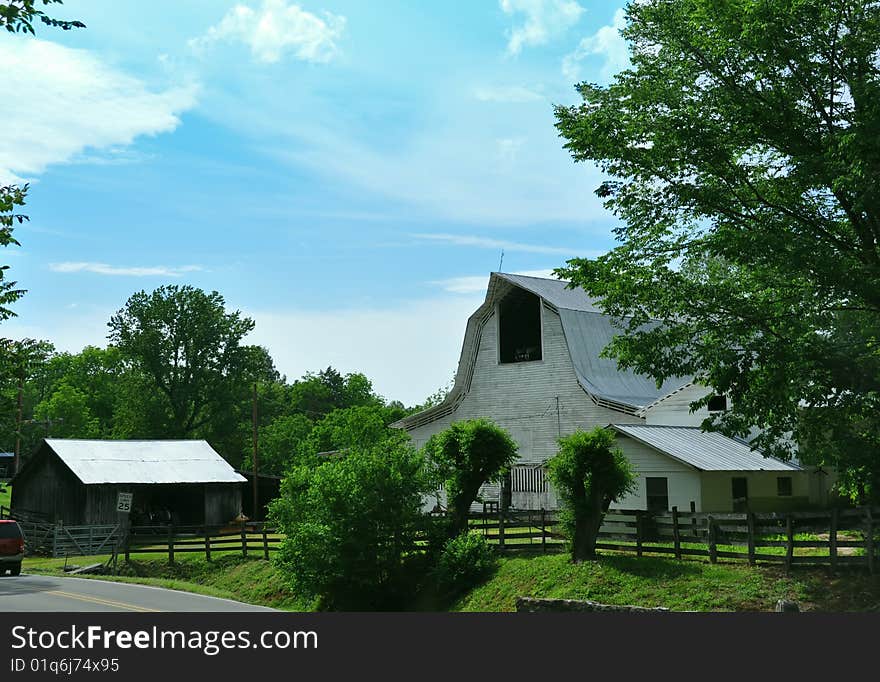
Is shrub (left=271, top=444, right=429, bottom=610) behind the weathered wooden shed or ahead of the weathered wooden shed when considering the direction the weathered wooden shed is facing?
ahead

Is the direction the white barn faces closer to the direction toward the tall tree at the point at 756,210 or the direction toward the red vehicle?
the red vehicle

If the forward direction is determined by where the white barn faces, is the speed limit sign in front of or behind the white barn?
in front

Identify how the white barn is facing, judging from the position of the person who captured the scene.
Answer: facing the viewer and to the left of the viewer

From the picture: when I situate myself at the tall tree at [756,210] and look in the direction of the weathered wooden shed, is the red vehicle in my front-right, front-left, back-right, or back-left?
front-left

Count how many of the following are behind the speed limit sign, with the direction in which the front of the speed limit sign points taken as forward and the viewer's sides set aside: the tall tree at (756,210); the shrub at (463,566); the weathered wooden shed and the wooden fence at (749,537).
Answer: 1

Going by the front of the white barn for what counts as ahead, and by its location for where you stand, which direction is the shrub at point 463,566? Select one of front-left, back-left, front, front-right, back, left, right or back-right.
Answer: front-left

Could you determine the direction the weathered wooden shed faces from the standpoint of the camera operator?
facing the viewer and to the right of the viewer

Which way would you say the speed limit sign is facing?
toward the camera

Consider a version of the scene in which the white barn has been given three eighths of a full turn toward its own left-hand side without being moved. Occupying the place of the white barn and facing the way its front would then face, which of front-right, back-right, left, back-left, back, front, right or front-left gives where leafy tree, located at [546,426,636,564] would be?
right

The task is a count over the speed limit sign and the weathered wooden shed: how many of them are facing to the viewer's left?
0

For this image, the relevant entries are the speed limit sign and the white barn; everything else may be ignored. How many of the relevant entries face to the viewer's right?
0
